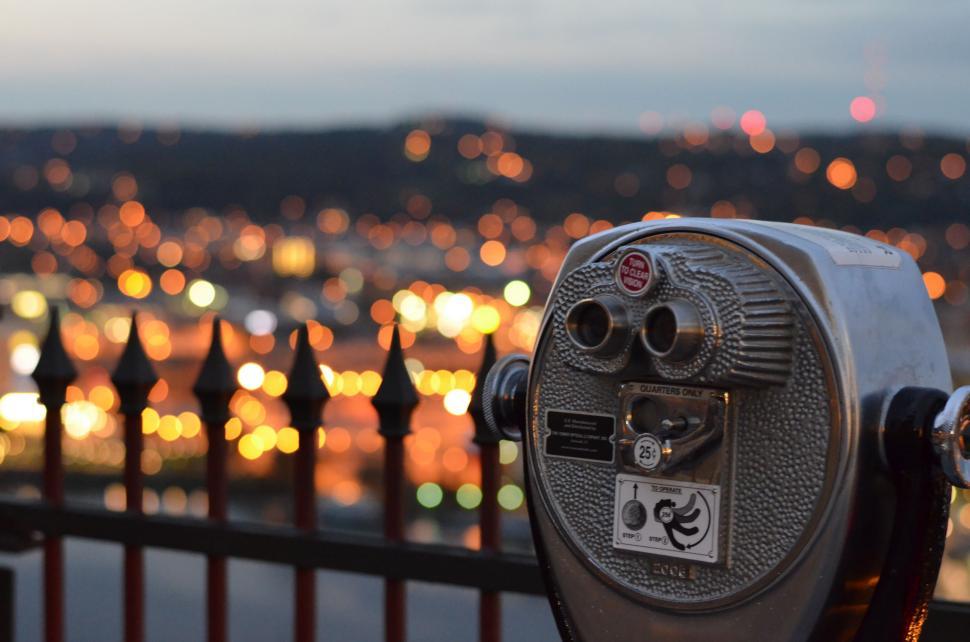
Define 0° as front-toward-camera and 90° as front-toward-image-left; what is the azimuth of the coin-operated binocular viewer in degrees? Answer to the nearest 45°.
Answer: approximately 45°
